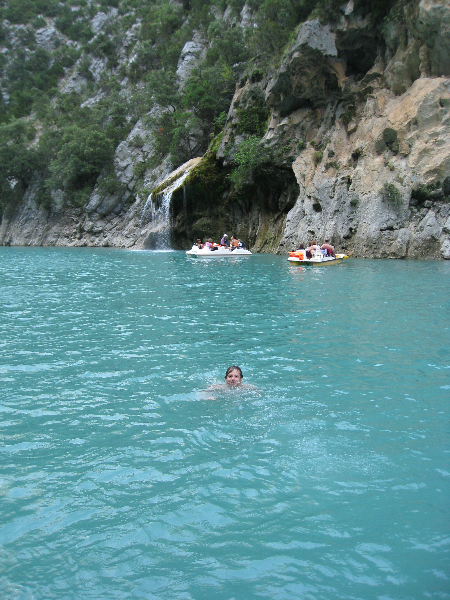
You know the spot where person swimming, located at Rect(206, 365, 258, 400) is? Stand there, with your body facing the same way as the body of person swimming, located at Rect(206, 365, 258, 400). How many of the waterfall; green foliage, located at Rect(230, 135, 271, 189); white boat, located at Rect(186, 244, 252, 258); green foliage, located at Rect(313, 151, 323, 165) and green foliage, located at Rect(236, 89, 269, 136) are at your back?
5

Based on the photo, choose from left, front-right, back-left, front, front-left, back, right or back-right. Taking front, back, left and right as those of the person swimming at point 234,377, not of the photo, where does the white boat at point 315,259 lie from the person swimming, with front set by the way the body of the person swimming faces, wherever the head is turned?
back

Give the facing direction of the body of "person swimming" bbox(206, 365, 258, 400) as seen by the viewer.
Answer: toward the camera
